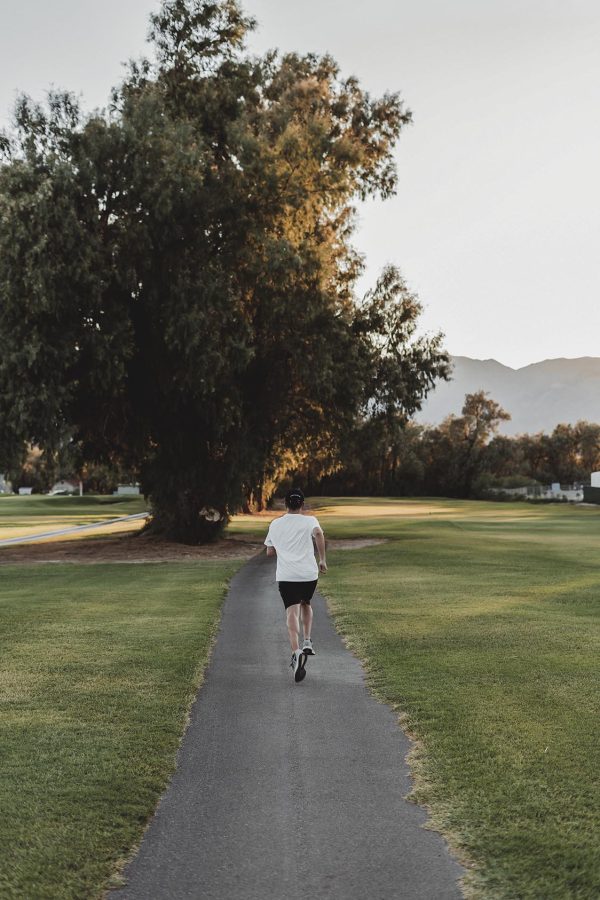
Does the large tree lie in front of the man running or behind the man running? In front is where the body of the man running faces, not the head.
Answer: in front

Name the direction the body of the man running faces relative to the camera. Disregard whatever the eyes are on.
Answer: away from the camera

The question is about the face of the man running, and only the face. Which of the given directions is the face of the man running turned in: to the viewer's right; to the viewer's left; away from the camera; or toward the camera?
away from the camera
